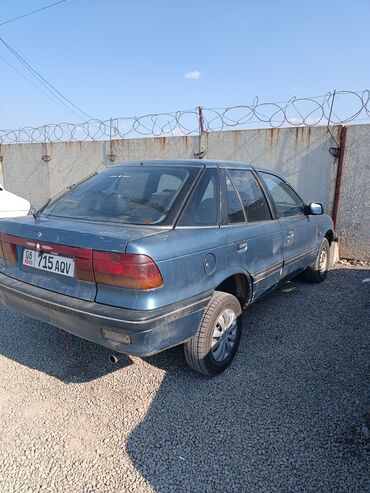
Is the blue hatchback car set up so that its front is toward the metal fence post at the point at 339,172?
yes

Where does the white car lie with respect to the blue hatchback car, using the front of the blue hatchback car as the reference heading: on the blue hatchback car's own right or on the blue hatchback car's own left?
on the blue hatchback car's own left

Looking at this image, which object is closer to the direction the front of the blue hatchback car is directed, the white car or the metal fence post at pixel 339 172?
the metal fence post

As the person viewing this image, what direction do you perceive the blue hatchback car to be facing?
facing away from the viewer and to the right of the viewer
